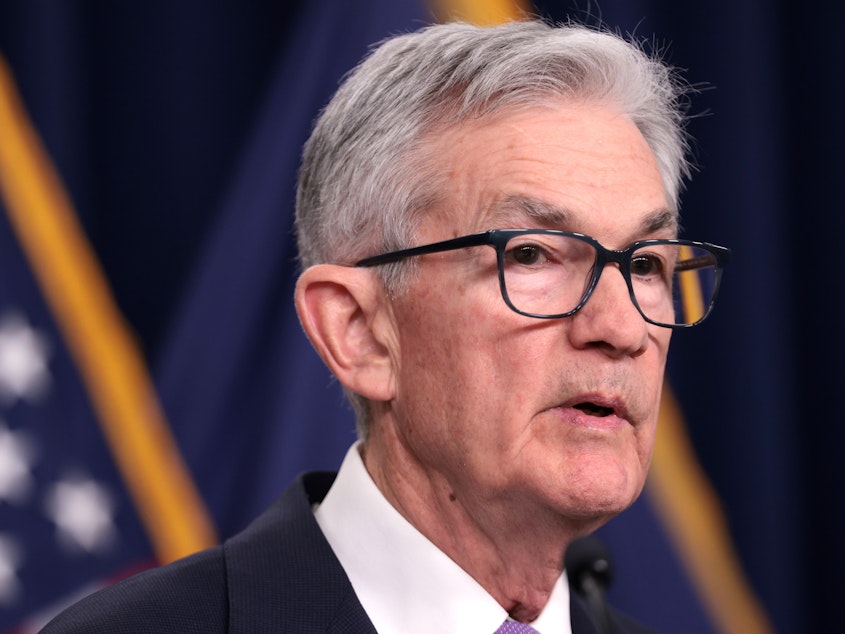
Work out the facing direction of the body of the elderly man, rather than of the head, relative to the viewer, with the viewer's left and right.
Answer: facing the viewer and to the right of the viewer

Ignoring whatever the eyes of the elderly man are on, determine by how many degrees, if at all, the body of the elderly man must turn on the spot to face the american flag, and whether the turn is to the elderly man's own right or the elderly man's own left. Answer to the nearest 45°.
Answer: approximately 180°
